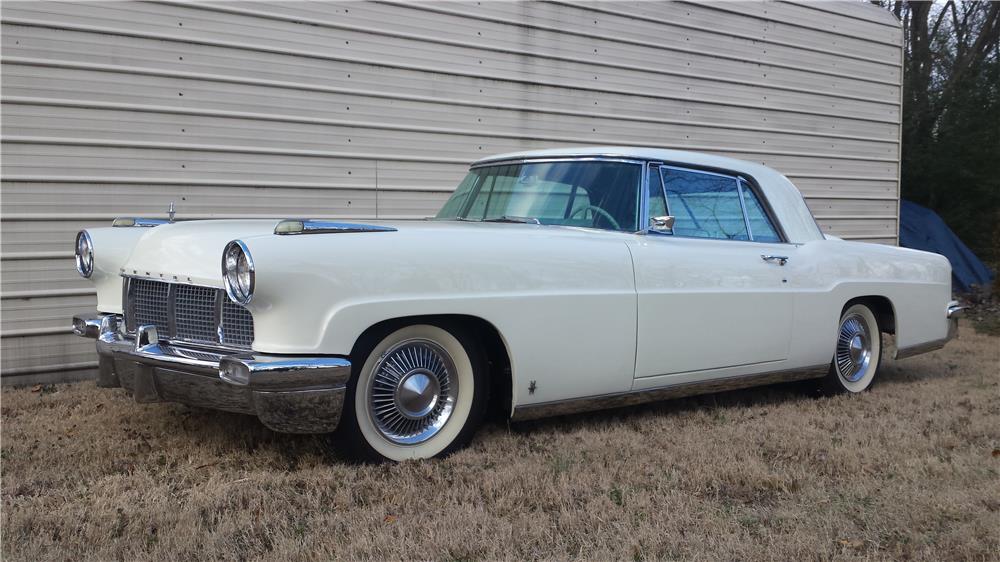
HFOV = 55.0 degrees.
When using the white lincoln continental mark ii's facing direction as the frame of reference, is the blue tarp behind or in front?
behind

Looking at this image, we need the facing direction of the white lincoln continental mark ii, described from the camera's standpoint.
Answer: facing the viewer and to the left of the viewer
